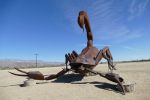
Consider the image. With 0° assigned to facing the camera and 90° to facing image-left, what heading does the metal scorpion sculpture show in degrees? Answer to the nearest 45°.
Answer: approximately 45°
